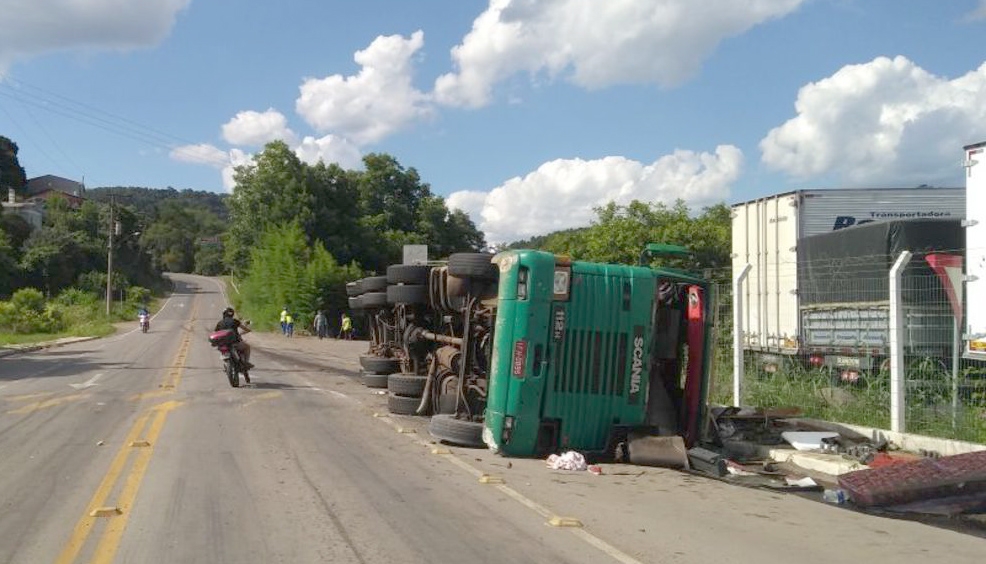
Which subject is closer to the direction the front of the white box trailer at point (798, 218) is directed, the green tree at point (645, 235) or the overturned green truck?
the green tree

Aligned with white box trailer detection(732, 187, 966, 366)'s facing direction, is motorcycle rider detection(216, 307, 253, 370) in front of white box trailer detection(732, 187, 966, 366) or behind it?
behind

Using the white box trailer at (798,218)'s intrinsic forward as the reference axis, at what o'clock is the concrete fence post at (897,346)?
The concrete fence post is roughly at 4 o'clock from the white box trailer.

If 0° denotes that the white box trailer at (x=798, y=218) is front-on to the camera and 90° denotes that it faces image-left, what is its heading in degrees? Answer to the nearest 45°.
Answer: approximately 225°

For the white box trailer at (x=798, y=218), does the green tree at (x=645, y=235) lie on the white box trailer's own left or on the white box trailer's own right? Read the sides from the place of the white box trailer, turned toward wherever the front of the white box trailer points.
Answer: on the white box trailer's own left

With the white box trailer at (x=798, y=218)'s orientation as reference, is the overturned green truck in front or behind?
behind
